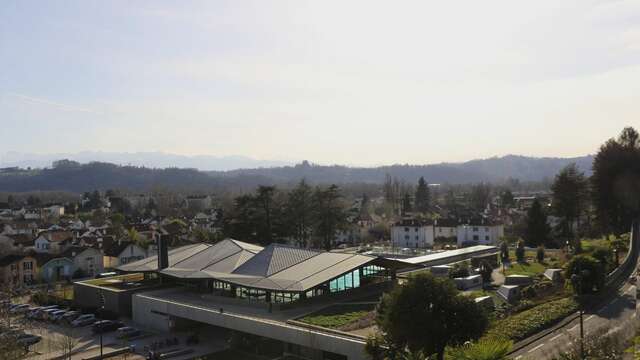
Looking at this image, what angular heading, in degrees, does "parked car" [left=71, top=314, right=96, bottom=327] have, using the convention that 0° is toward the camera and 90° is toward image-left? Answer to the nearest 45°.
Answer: approximately 45°

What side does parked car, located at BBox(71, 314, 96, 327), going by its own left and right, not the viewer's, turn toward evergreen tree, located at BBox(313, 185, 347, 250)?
back
